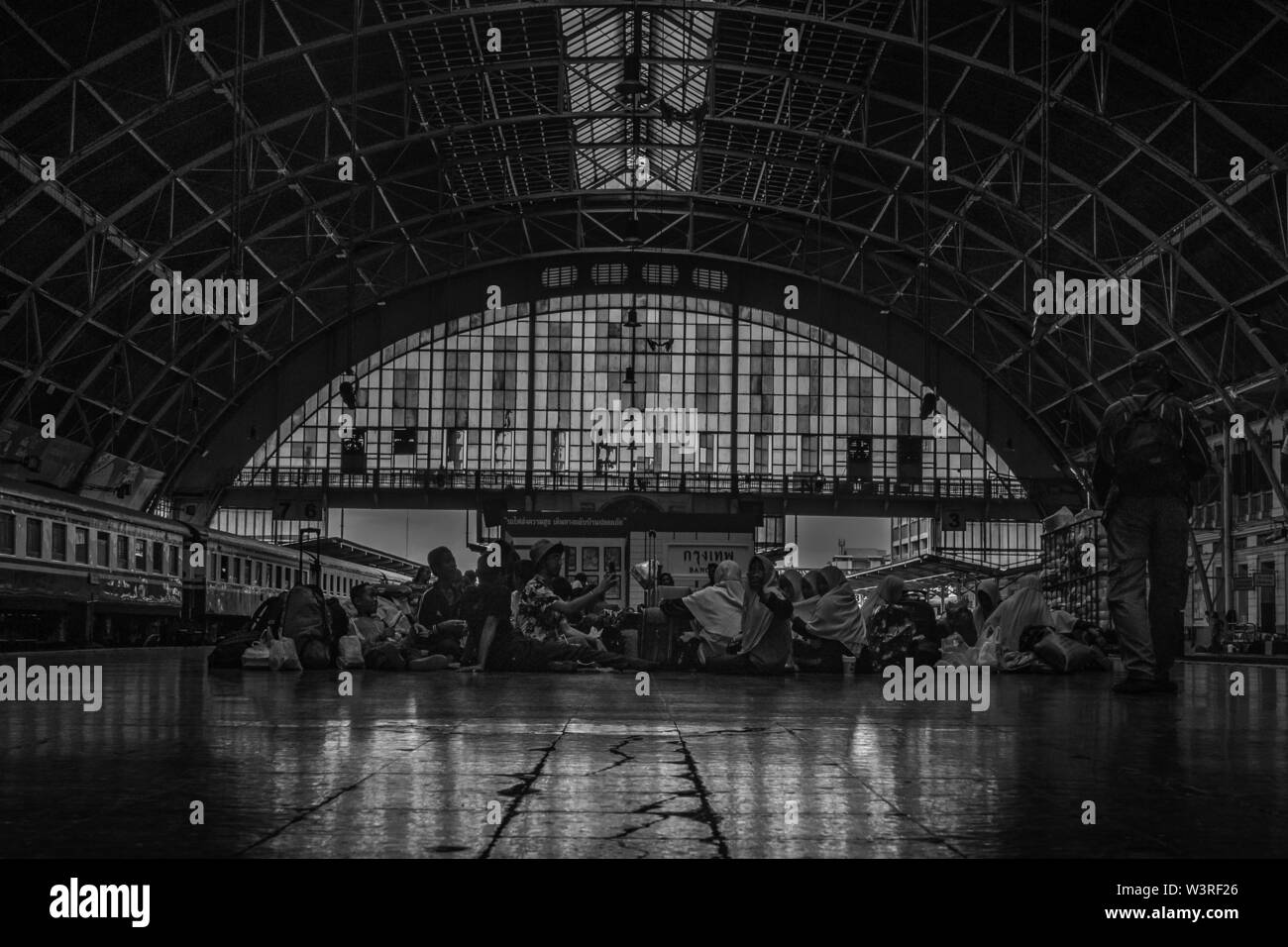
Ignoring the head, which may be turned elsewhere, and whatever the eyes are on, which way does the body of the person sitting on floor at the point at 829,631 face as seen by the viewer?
to the viewer's left

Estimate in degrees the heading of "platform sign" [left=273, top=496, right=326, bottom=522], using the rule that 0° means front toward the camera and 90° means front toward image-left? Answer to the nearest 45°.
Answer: approximately 0°

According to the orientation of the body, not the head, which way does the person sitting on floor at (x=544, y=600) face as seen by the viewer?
to the viewer's right

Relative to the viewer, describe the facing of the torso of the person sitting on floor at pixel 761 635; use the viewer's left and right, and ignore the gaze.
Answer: facing to the left of the viewer

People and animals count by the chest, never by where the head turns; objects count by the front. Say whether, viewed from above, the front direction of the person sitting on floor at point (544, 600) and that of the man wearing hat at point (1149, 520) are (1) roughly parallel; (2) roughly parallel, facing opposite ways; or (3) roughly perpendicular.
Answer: roughly perpendicular

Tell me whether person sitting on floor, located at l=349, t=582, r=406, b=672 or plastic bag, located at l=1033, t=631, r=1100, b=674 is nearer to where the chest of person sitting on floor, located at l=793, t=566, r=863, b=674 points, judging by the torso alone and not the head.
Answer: the person sitting on floor

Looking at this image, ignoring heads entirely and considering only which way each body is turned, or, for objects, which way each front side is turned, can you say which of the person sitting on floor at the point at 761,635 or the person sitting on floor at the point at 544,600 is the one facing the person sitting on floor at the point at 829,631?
the person sitting on floor at the point at 544,600

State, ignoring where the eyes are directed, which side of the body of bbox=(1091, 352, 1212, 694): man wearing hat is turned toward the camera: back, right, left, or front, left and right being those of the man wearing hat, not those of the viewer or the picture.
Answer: back
